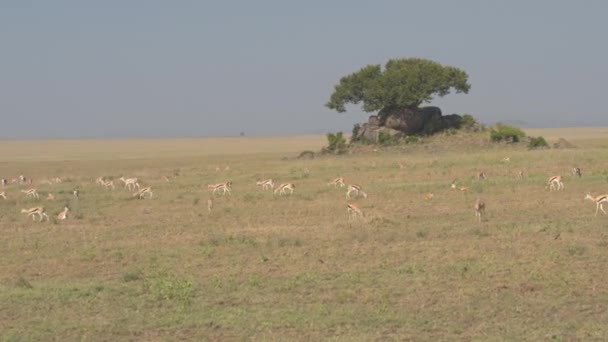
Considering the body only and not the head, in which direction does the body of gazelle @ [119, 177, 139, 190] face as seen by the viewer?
to the viewer's left

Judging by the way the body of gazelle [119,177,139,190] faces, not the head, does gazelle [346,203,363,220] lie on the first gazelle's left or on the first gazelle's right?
on the first gazelle's left

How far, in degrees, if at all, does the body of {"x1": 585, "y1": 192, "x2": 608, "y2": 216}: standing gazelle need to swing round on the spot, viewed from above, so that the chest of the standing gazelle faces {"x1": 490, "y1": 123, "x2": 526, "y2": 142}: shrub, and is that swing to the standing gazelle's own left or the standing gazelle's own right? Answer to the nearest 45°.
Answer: approximately 90° to the standing gazelle's own right

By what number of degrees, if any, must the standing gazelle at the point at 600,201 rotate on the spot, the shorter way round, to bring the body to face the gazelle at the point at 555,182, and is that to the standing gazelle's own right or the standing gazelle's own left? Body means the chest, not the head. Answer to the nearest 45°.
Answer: approximately 90° to the standing gazelle's own right

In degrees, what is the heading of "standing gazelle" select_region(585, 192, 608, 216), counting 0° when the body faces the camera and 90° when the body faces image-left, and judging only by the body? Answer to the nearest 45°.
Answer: approximately 90°
